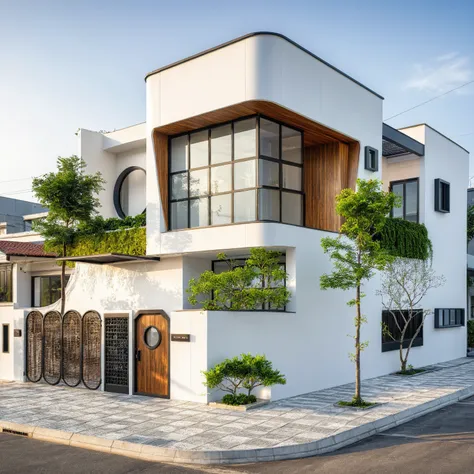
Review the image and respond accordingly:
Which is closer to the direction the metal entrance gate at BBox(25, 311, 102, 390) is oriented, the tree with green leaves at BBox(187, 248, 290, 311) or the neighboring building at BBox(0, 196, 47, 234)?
the tree with green leaves

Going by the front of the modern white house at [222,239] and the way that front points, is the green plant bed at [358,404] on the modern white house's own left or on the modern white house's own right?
on the modern white house's own left

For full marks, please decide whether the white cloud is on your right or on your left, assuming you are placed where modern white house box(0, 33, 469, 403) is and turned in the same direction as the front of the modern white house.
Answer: on your left

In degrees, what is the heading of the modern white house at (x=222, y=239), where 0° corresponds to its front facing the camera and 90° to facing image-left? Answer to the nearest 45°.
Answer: approximately 45°

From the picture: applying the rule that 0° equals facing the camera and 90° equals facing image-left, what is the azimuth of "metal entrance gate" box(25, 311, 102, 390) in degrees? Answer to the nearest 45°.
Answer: approximately 45°

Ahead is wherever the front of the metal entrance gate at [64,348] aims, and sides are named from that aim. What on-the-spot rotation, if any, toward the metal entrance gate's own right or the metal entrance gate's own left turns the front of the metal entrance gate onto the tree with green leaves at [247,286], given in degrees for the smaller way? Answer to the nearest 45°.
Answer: approximately 90° to the metal entrance gate's own left

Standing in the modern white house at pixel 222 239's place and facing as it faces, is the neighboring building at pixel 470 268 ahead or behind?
behind

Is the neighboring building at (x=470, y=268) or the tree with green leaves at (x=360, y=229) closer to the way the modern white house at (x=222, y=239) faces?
the tree with green leaves
